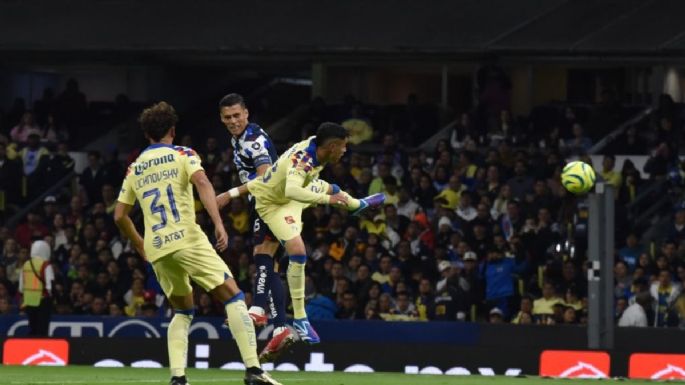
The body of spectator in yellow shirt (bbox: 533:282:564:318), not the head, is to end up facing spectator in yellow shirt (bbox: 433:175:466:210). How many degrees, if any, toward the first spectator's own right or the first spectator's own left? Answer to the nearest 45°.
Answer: approximately 135° to the first spectator's own right

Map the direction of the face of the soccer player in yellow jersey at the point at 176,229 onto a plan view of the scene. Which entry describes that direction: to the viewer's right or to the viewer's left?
to the viewer's right

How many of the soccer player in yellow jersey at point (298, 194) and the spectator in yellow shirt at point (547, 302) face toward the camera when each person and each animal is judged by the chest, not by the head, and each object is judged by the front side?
1

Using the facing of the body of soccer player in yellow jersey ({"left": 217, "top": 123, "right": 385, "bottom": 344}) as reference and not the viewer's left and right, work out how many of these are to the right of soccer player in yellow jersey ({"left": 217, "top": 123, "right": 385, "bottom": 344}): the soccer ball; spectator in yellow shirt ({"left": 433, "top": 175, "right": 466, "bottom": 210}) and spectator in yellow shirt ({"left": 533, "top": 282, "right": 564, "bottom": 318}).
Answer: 0

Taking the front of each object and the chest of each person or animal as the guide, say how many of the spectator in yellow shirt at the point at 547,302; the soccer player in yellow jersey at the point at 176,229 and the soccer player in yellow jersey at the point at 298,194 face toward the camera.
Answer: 1

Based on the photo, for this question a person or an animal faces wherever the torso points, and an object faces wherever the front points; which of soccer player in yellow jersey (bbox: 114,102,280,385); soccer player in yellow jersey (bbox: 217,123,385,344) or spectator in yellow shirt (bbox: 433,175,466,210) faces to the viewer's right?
soccer player in yellow jersey (bbox: 217,123,385,344)

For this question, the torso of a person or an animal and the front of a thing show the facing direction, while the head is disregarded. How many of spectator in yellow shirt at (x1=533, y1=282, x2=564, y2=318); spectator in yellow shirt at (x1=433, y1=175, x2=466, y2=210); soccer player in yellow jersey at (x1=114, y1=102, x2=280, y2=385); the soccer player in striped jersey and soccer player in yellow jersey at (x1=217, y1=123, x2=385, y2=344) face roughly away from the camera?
1

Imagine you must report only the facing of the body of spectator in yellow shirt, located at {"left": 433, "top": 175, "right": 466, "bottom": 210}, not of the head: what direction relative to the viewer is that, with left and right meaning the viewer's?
facing the viewer and to the left of the viewer

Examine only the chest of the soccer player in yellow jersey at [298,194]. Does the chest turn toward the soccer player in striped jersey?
no

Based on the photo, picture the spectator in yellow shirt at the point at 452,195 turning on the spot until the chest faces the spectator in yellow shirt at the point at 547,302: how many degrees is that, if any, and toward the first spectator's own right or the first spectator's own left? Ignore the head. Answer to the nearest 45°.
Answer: approximately 90° to the first spectator's own left

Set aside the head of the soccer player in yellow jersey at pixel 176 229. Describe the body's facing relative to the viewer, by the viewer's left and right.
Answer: facing away from the viewer

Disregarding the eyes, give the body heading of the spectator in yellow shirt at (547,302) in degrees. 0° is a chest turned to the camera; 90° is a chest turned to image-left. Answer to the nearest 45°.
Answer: approximately 0°

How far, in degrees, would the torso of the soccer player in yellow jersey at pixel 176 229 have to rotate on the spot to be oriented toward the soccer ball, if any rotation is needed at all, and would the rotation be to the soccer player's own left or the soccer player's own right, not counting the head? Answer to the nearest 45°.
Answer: approximately 45° to the soccer player's own right

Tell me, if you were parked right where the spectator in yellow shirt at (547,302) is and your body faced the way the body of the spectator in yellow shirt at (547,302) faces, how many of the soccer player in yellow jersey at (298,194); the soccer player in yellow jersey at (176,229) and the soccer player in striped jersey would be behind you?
0

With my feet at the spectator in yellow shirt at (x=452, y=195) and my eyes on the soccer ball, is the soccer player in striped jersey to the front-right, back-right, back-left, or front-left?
front-right
